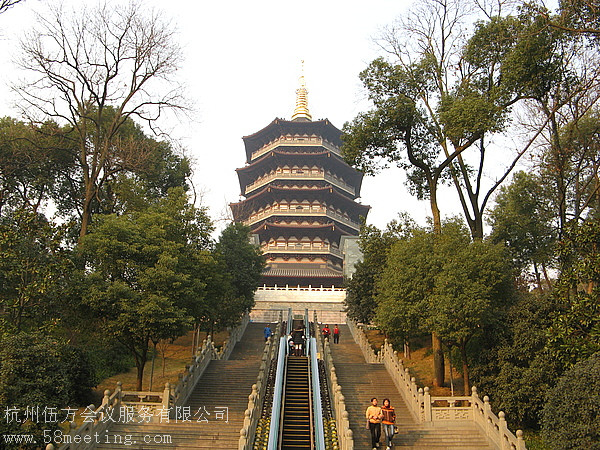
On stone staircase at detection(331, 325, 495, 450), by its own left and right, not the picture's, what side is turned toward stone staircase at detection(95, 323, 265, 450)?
right

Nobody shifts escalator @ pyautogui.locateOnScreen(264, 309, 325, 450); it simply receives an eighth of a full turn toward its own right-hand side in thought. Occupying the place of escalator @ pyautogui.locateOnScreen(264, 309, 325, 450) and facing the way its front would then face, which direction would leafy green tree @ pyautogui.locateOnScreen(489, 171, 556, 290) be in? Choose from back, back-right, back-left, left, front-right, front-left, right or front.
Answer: back

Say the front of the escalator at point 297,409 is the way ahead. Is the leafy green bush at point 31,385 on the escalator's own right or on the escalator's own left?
on the escalator's own right

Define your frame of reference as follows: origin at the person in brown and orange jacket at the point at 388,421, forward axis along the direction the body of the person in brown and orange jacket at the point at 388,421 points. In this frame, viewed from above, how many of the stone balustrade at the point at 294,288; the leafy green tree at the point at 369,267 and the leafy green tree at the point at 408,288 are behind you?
3

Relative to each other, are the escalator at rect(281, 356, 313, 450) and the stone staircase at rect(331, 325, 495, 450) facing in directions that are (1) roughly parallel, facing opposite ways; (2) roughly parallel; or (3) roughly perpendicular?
roughly parallel

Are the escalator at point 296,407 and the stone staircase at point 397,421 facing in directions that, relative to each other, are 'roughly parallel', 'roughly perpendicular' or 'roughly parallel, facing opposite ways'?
roughly parallel

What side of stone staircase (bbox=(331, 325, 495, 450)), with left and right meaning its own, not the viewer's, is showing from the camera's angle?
front

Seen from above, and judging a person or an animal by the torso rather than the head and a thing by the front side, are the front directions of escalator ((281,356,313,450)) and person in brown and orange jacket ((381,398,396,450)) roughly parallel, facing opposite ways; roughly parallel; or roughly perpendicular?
roughly parallel

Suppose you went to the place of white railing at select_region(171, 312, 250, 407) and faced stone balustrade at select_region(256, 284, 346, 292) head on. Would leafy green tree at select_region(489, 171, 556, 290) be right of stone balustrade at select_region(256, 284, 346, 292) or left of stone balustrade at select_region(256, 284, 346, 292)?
right

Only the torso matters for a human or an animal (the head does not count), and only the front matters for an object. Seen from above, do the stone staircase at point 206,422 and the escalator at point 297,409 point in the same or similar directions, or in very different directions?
same or similar directions

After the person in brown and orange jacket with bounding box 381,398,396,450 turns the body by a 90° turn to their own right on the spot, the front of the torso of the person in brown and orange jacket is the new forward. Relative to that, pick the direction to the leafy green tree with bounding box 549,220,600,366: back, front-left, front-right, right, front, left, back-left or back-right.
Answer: back

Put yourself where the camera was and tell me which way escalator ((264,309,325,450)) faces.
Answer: facing the viewer

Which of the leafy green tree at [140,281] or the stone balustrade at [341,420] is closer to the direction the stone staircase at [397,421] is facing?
the stone balustrade
